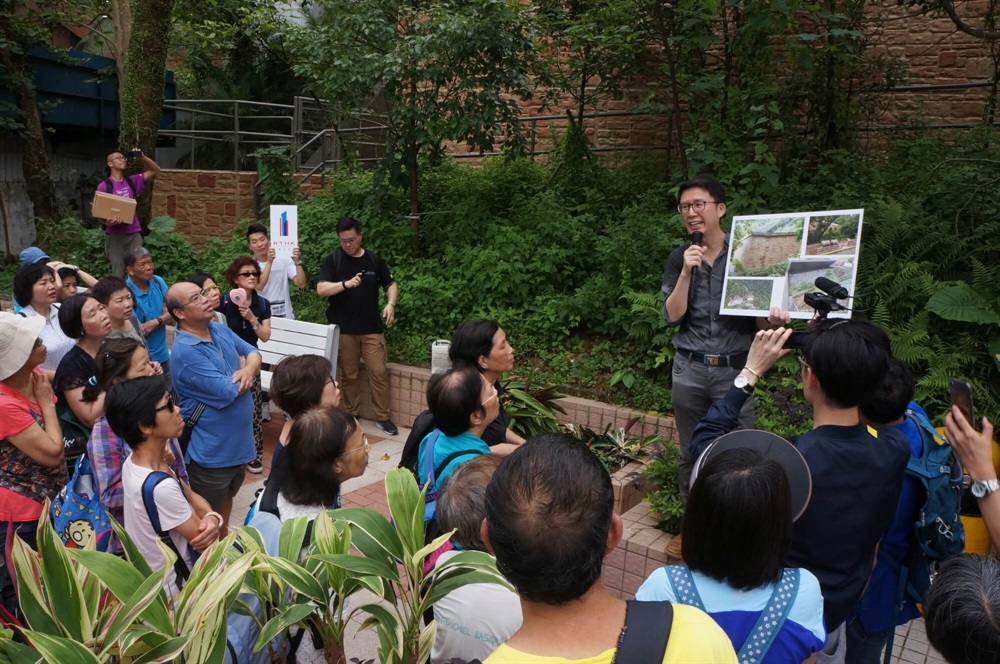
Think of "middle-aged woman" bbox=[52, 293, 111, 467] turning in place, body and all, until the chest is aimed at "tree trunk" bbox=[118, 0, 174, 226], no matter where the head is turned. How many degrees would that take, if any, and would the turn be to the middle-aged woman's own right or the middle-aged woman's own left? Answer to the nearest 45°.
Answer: approximately 90° to the middle-aged woman's own left

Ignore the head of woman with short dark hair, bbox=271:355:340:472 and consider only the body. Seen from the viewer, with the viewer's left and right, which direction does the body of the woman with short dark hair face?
facing to the right of the viewer

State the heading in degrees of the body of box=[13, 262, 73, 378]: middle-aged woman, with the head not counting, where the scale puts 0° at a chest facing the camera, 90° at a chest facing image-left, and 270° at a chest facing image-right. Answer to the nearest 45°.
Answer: approximately 315°

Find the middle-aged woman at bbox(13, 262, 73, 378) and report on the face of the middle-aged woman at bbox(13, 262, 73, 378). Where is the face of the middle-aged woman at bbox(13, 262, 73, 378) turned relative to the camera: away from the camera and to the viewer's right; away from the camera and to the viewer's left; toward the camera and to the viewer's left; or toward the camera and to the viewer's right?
toward the camera and to the viewer's right

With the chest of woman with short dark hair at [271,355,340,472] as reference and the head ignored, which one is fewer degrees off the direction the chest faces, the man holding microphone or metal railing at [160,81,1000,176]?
the man holding microphone

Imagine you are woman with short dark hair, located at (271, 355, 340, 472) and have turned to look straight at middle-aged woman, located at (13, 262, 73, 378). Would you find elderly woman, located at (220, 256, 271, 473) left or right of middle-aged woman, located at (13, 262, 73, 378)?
right

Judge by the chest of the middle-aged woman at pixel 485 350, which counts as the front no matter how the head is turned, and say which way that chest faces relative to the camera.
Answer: to the viewer's right

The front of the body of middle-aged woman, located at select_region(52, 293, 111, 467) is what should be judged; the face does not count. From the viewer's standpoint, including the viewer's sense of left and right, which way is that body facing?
facing to the right of the viewer

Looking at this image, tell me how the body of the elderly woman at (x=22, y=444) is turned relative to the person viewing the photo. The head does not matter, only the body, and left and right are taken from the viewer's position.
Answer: facing to the right of the viewer

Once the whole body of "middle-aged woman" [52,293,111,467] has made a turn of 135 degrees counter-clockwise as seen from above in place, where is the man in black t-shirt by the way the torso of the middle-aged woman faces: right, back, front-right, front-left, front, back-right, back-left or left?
right

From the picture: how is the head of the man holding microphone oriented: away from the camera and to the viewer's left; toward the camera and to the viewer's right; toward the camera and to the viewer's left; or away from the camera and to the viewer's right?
toward the camera and to the viewer's left

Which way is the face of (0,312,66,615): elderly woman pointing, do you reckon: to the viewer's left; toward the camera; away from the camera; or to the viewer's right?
to the viewer's right

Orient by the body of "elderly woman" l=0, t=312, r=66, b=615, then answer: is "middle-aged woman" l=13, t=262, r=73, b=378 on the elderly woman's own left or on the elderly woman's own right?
on the elderly woman's own left
